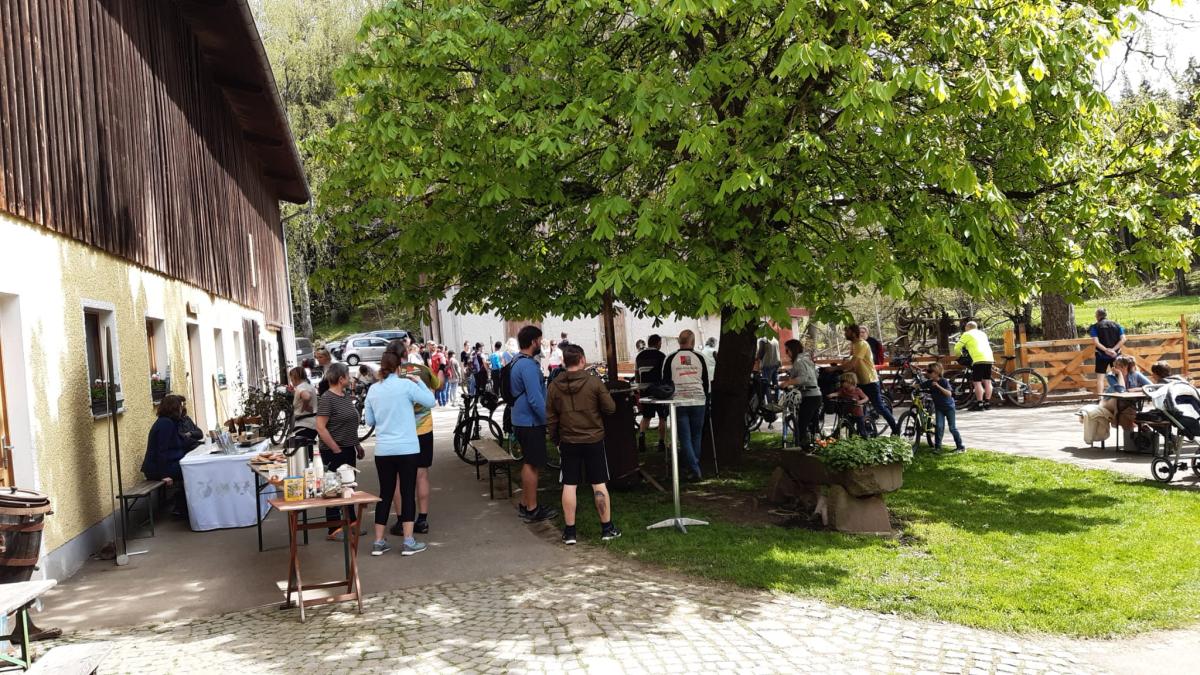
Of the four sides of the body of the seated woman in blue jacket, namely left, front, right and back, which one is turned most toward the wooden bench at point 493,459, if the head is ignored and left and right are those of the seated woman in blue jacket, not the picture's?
front

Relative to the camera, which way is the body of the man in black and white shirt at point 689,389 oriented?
away from the camera

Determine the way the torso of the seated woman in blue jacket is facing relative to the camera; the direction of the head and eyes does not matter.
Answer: to the viewer's right

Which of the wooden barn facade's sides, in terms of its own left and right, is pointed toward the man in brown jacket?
front

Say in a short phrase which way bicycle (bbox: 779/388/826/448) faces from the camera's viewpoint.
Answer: facing the viewer and to the left of the viewer

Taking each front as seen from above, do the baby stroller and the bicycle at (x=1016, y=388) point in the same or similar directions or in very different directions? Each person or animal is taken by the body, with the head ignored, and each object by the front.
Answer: same or similar directions

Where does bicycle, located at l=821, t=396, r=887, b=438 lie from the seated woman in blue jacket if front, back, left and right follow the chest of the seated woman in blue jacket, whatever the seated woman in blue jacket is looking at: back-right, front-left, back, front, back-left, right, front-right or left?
front

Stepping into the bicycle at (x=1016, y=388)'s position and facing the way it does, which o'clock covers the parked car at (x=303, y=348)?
The parked car is roughly at 1 o'clock from the bicycle.

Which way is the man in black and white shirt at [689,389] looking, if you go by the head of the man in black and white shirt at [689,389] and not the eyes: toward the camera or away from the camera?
away from the camera

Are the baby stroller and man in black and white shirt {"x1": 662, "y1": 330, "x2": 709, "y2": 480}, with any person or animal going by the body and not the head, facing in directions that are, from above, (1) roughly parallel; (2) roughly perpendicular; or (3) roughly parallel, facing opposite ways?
roughly perpendicular

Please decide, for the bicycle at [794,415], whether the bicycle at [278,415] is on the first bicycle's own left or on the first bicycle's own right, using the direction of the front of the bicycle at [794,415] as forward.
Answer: on the first bicycle's own right
